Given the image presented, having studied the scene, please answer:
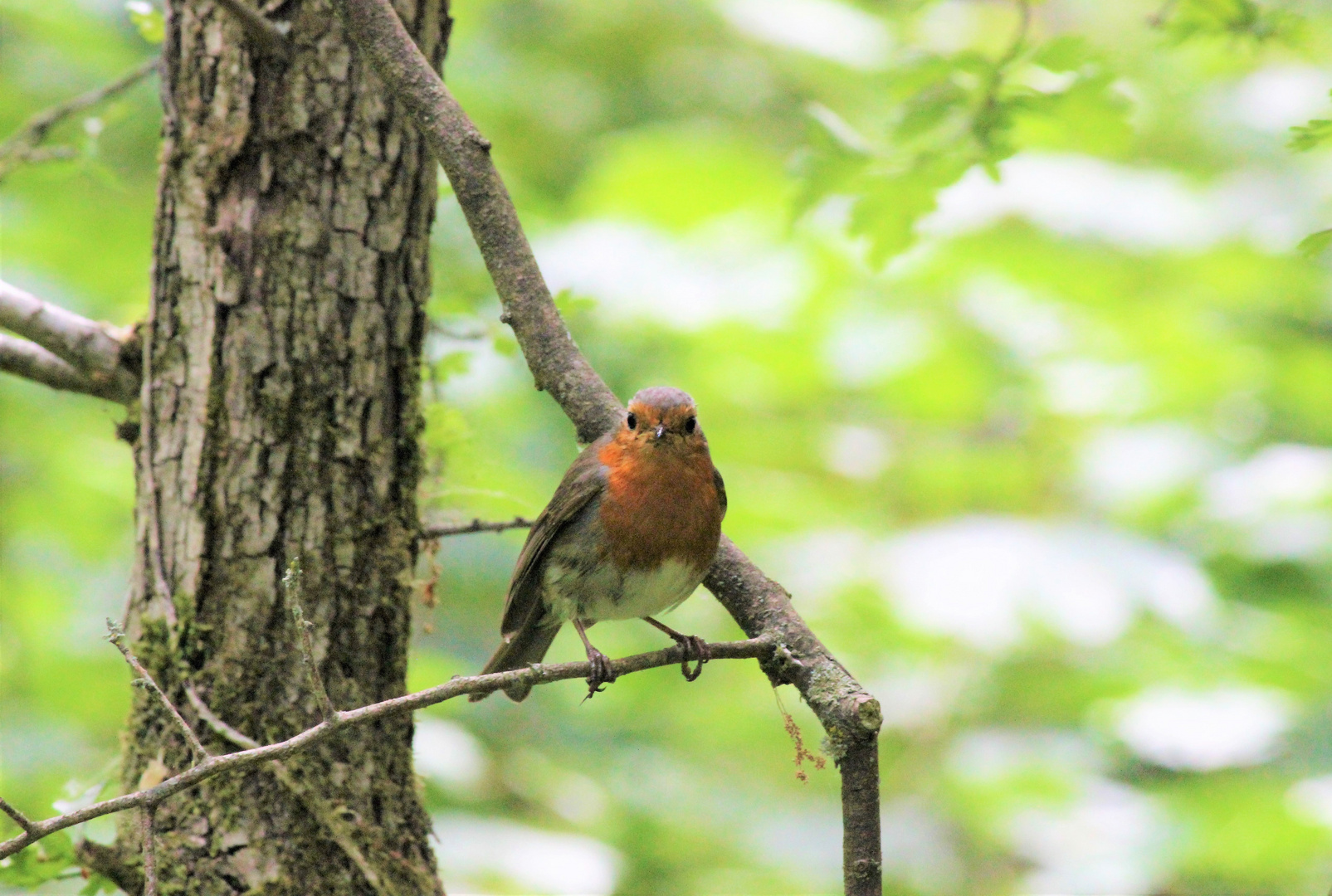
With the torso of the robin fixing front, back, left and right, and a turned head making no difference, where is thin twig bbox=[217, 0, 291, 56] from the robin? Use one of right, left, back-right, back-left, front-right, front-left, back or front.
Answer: right

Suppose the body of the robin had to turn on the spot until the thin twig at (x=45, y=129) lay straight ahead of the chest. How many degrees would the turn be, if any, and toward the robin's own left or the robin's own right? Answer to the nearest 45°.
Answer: approximately 135° to the robin's own right

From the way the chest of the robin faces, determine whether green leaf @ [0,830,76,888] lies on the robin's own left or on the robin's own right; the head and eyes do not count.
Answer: on the robin's own right

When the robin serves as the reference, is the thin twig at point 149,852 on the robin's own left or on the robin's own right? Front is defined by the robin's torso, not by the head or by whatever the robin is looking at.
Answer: on the robin's own right

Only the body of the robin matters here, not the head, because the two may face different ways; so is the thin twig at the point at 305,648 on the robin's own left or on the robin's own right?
on the robin's own right

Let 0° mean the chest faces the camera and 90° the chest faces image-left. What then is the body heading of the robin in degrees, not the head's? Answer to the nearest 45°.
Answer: approximately 315°
